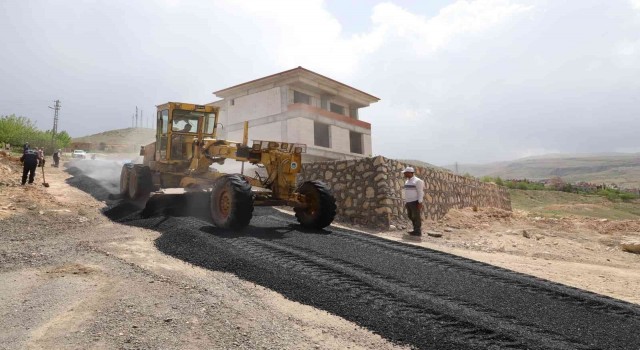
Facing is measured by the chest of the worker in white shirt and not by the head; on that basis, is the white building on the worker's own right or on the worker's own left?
on the worker's own right

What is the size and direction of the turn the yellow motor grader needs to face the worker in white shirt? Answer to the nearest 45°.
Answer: approximately 45° to its left

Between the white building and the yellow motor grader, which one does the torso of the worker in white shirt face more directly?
the yellow motor grader

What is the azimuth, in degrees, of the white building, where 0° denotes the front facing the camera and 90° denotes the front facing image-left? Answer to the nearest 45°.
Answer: approximately 315°

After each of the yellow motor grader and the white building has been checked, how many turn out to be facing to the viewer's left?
0

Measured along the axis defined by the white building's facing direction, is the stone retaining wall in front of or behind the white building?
in front

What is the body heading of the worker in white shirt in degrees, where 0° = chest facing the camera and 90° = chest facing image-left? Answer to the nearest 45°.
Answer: approximately 45°

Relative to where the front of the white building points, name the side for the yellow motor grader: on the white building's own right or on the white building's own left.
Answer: on the white building's own right
